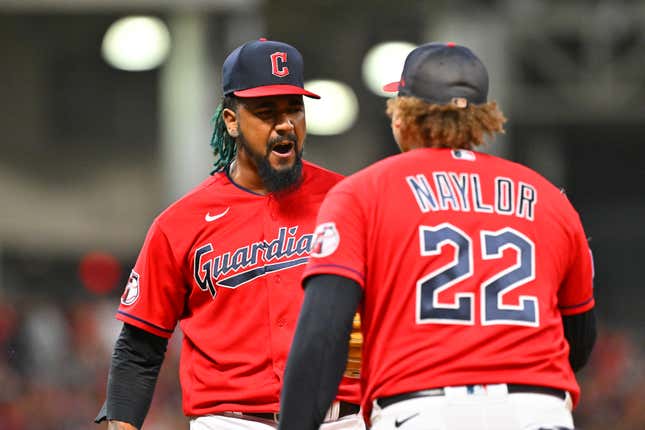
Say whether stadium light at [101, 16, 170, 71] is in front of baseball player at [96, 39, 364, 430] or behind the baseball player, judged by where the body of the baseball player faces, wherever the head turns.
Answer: behind

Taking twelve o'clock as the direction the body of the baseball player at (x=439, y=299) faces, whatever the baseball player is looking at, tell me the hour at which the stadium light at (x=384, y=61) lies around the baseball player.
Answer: The stadium light is roughly at 12 o'clock from the baseball player.

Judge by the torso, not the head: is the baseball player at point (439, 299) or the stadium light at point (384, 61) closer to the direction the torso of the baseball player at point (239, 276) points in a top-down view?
the baseball player

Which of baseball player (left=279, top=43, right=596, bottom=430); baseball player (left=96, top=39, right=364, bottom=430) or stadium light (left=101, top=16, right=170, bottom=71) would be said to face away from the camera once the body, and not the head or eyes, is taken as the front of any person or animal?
baseball player (left=279, top=43, right=596, bottom=430)

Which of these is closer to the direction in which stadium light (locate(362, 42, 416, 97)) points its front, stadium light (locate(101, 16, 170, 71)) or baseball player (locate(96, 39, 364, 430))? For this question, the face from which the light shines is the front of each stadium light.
the baseball player

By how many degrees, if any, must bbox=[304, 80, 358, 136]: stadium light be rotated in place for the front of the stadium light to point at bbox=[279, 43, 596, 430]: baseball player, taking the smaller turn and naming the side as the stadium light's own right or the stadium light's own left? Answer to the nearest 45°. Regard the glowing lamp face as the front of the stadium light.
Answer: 0° — it already faces them

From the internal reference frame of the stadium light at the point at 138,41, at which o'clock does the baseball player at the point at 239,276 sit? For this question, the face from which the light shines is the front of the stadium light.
The baseball player is roughly at 12 o'clock from the stadium light.

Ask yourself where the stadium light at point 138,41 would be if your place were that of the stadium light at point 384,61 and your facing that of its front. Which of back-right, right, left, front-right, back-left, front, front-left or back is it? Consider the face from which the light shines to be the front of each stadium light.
front-right

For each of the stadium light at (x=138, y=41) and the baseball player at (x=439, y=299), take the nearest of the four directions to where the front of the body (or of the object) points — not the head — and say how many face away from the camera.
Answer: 1

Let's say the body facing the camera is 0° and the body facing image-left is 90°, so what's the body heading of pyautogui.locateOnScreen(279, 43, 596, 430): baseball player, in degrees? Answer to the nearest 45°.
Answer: approximately 180°

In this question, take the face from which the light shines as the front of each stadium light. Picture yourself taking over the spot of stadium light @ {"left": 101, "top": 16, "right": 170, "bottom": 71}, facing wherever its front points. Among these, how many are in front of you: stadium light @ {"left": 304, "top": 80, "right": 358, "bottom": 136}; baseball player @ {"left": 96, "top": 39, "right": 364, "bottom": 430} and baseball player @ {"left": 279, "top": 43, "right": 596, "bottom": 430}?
2

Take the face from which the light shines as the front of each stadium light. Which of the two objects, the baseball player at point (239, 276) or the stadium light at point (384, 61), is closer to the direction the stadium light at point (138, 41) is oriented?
the baseball player
